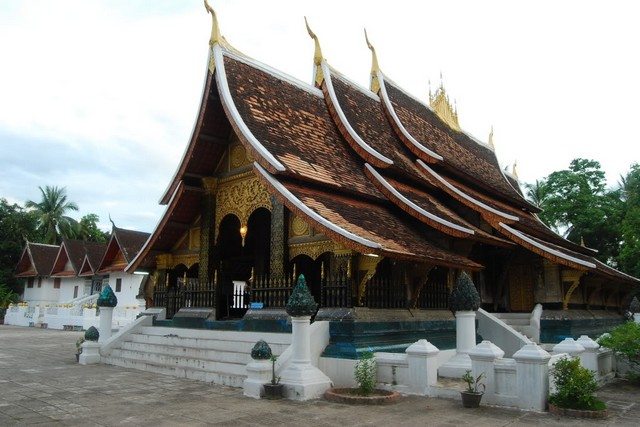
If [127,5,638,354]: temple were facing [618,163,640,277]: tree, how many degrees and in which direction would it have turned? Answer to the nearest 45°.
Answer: approximately 180°

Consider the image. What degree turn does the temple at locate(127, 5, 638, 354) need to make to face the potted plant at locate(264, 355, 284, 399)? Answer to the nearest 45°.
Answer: approximately 45° to its left

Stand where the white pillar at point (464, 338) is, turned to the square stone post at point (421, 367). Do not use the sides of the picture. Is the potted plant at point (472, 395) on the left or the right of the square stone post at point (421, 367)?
left

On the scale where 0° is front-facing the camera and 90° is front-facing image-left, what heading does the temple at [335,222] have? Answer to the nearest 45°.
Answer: approximately 45°

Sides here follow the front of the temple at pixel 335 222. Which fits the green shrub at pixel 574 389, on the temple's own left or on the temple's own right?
on the temple's own left

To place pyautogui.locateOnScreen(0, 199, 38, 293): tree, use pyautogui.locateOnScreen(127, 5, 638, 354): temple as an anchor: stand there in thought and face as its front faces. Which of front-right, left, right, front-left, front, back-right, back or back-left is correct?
right

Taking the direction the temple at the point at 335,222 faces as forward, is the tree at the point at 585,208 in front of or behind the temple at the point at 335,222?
behind
